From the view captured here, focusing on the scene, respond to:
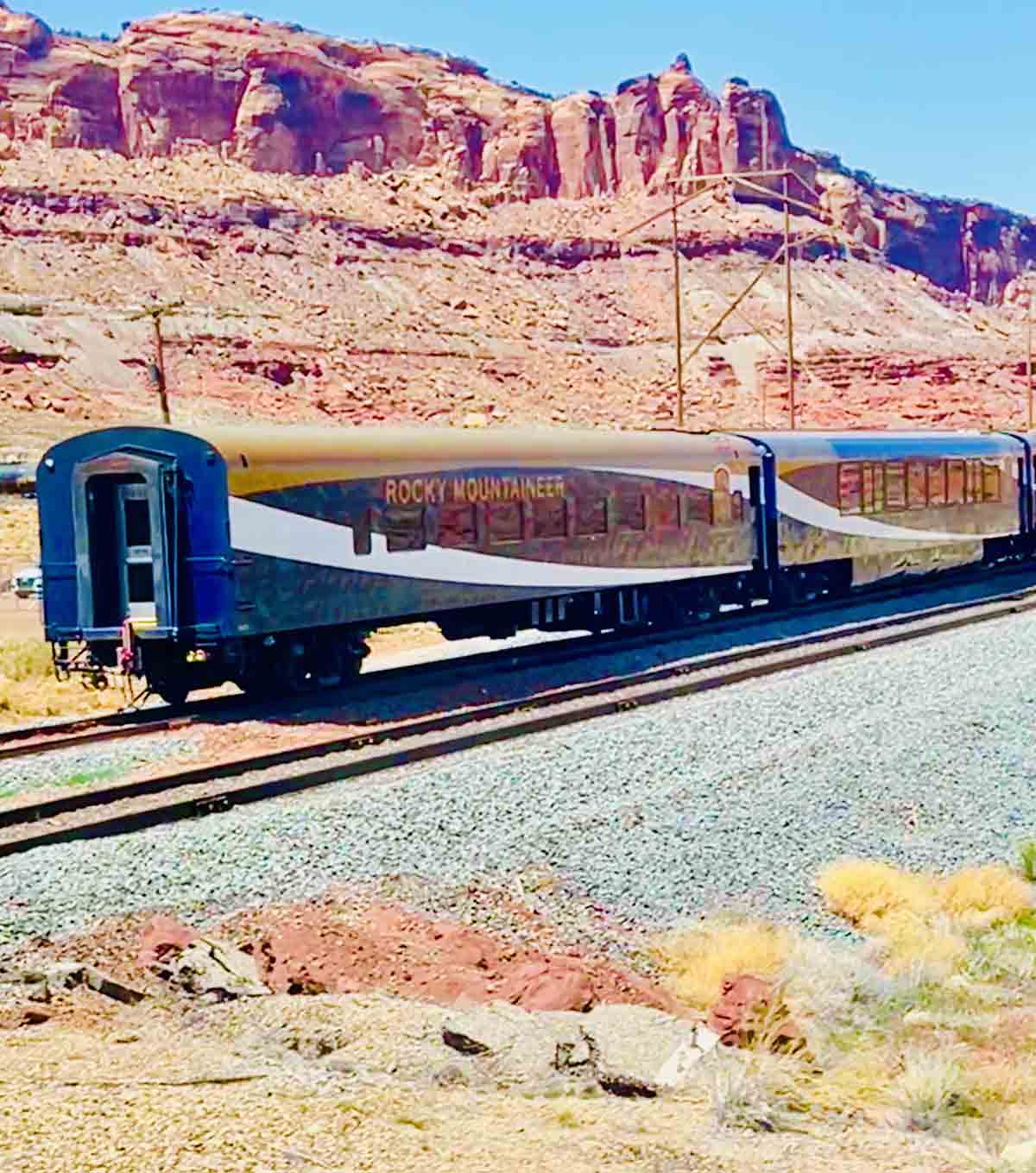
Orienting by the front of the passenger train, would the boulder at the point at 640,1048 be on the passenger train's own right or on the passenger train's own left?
on the passenger train's own right

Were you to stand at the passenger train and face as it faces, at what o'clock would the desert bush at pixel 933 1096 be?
The desert bush is roughly at 4 o'clock from the passenger train.

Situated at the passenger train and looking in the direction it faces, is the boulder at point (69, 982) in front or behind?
behind

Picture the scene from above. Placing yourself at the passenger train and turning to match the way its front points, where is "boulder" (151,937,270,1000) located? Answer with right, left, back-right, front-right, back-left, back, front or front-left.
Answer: back-right

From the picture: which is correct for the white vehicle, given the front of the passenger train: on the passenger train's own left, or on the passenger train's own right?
on the passenger train's own left

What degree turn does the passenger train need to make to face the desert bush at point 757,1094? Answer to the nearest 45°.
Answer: approximately 135° to its right

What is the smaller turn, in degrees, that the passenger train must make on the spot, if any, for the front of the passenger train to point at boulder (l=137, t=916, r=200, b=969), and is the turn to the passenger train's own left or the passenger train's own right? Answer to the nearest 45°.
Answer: approximately 135° to the passenger train's own right

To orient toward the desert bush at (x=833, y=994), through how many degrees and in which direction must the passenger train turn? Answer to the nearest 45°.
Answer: approximately 135° to its right

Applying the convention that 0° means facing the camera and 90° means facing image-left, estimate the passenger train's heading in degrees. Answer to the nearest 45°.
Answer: approximately 225°

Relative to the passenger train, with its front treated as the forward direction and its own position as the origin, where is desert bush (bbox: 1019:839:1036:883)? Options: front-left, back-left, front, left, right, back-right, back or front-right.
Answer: right

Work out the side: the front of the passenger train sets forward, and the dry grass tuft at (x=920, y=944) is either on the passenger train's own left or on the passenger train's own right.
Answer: on the passenger train's own right

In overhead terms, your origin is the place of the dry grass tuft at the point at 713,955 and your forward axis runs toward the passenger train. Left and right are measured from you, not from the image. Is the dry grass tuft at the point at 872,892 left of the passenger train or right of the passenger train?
right

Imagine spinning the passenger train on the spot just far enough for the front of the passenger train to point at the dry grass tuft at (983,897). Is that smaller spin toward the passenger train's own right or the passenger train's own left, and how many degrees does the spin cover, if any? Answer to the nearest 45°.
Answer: approximately 90° to the passenger train's own right
